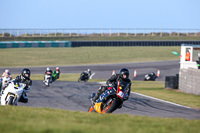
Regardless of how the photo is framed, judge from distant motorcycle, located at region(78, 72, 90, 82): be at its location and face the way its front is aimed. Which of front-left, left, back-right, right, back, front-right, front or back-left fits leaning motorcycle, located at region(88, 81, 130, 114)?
front-left

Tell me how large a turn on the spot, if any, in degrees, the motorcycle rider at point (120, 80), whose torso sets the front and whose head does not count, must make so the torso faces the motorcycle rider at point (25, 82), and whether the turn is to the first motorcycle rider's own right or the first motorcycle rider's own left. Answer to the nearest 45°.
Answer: approximately 135° to the first motorcycle rider's own right

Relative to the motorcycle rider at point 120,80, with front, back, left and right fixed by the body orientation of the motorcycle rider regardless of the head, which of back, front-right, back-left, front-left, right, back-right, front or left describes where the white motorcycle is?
back-right

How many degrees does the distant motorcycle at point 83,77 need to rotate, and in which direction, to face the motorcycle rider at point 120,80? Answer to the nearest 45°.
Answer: approximately 45° to its left

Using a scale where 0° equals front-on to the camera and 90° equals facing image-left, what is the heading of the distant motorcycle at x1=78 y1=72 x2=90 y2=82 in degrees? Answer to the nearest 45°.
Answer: approximately 45°
